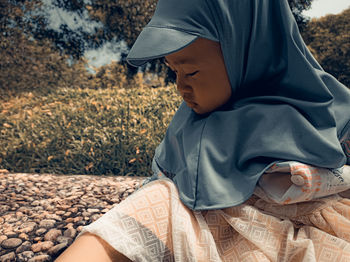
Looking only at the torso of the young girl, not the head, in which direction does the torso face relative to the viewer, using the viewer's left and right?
facing the viewer and to the left of the viewer

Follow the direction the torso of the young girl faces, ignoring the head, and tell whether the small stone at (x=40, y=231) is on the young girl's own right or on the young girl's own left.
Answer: on the young girl's own right

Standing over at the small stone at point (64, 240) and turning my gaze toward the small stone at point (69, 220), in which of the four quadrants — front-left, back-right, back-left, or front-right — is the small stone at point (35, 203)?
front-left

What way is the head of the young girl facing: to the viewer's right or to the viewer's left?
to the viewer's left

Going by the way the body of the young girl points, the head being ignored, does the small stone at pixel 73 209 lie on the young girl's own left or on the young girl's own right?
on the young girl's own right
